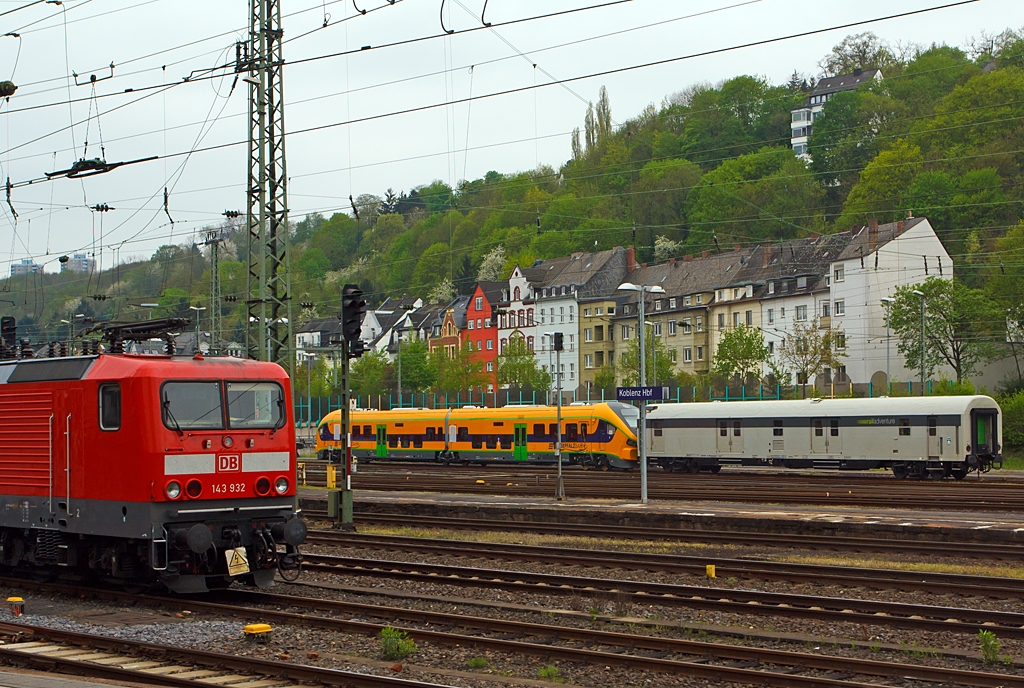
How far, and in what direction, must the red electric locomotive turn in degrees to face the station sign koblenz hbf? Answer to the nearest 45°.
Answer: approximately 90° to its left

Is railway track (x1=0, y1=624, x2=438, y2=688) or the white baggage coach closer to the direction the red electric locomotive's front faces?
the railway track

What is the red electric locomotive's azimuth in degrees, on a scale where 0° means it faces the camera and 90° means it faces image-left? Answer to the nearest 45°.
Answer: approximately 315°

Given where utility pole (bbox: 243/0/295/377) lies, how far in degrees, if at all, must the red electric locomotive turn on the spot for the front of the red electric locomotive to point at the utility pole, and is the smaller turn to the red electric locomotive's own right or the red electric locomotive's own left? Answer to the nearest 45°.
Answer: approximately 135° to the red electric locomotive's own left

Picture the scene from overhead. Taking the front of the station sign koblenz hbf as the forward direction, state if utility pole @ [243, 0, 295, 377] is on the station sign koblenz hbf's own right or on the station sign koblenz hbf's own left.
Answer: on the station sign koblenz hbf's own right

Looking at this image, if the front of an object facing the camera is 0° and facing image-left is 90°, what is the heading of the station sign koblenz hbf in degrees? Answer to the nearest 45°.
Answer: approximately 0°
